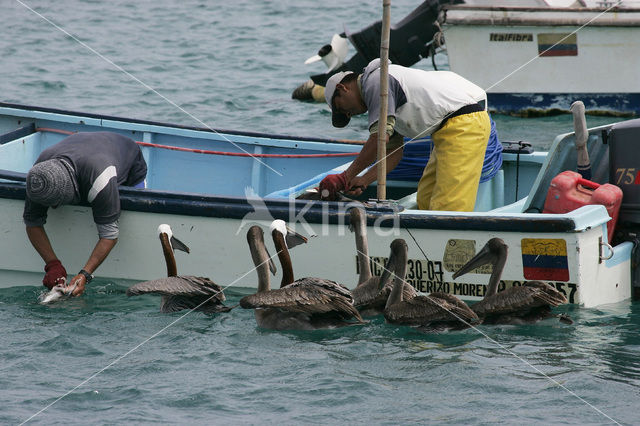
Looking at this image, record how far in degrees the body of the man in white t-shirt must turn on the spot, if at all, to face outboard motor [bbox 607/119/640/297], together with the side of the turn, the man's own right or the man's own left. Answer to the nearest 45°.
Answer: approximately 180°

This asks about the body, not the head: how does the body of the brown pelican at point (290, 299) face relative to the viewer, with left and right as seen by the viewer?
facing to the left of the viewer

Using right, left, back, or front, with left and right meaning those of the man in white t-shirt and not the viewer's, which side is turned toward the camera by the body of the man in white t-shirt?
left

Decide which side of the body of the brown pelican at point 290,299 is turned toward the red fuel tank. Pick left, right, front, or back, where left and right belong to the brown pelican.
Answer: back

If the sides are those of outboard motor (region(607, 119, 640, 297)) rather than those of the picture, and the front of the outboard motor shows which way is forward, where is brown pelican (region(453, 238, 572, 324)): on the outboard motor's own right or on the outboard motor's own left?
on the outboard motor's own left

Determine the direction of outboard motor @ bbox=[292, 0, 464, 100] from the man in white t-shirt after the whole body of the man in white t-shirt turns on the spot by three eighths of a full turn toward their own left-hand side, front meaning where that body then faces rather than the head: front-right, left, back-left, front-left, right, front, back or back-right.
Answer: back-left

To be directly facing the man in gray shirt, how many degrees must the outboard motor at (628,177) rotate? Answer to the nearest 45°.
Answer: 0° — it already faces them

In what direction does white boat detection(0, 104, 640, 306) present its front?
to the viewer's left
